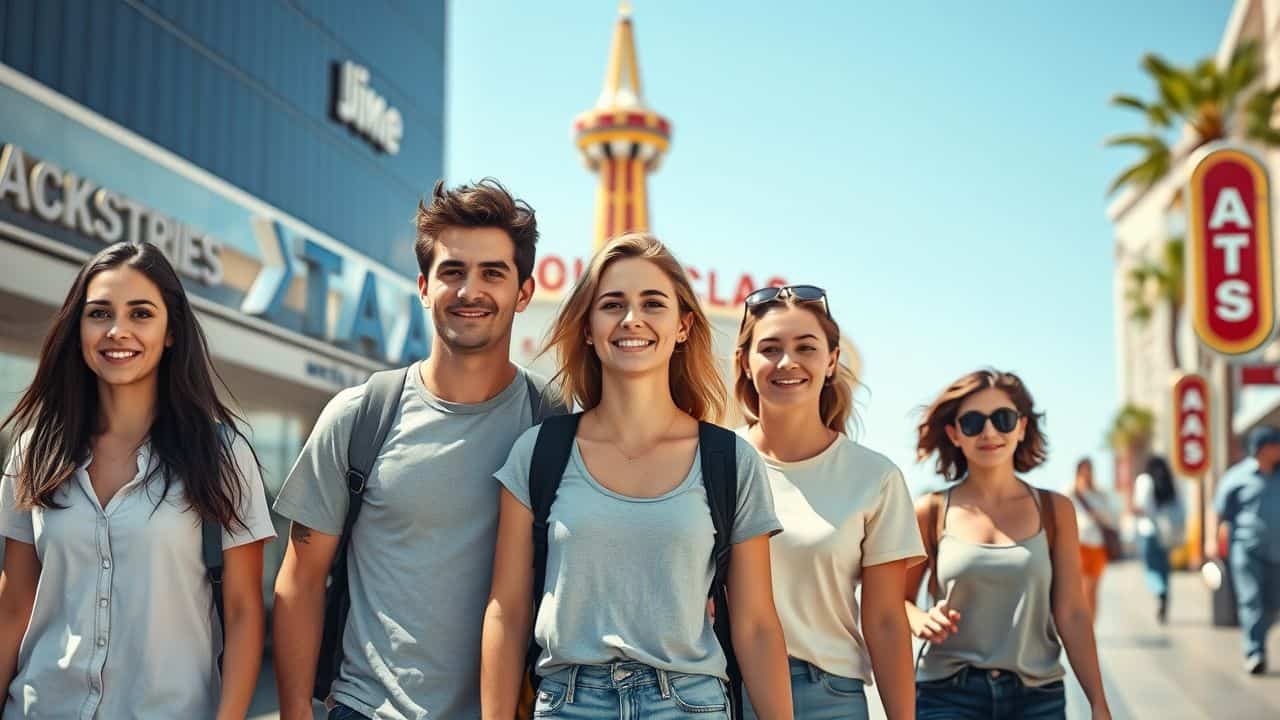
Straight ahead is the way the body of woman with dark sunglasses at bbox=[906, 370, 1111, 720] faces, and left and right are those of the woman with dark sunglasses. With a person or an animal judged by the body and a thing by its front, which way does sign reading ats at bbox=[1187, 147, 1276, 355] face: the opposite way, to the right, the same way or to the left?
the same way

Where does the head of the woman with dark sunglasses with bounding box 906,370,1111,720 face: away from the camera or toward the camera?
toward the camera

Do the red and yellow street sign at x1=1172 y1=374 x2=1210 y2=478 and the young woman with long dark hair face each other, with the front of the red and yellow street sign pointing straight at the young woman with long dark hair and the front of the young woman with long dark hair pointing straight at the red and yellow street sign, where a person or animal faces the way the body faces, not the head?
no

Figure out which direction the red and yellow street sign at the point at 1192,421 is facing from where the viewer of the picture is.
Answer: facing the viewer

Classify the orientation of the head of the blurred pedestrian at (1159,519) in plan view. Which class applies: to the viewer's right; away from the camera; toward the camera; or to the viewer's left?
away from the camera

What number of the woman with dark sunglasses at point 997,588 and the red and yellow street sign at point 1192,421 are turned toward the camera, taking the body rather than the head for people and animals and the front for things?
2

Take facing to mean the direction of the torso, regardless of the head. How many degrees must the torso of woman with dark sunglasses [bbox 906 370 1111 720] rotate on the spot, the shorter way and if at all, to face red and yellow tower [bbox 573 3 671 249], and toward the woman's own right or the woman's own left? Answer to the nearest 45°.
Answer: approximately 180°

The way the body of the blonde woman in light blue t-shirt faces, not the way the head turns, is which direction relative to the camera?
toward the camera

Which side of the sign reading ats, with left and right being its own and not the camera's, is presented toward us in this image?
front

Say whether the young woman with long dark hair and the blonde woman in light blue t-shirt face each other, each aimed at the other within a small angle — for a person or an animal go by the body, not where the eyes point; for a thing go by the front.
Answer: no

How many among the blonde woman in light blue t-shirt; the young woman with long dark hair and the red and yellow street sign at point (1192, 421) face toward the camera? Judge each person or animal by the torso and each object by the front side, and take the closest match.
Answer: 3

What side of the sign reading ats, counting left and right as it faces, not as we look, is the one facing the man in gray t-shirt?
front

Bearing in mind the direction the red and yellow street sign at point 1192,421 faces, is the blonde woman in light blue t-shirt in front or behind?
in front

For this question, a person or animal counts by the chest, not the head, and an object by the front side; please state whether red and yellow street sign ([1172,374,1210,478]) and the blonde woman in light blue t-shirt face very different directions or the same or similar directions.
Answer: same or similar directions

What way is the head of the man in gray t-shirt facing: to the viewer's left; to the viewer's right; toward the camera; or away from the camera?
toward the camera

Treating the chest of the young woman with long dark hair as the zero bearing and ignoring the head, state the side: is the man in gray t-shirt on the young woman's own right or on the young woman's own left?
on the young woman's own left
